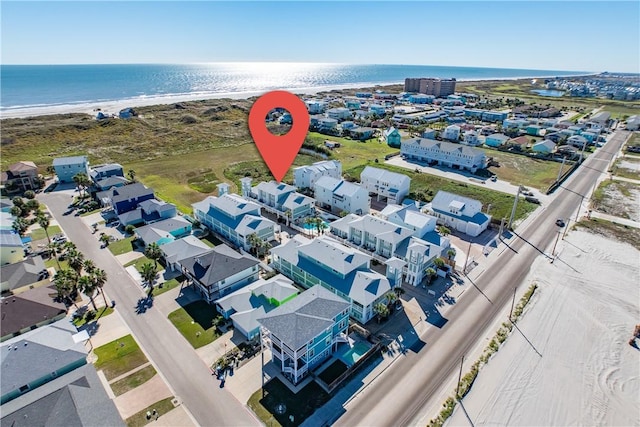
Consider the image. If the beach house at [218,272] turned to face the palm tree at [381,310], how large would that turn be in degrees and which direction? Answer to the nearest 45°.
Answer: approximately 90° to its left

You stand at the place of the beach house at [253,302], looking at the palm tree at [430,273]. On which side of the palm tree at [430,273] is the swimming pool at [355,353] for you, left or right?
right

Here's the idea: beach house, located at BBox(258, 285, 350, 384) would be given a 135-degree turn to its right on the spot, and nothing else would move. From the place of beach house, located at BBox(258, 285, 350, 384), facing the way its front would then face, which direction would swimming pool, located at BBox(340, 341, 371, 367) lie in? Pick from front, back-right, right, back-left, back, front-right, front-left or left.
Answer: right

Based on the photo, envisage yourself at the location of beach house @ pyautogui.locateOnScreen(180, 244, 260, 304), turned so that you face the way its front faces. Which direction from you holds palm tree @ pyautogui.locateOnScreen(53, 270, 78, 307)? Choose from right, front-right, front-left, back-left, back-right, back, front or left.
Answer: front-right

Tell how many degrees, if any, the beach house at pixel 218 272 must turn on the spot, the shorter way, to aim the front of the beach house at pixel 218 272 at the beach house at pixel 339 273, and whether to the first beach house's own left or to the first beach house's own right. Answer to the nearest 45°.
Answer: approximately 135° to the first beach house's own left

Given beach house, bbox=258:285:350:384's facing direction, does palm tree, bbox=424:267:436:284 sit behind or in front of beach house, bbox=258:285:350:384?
behind

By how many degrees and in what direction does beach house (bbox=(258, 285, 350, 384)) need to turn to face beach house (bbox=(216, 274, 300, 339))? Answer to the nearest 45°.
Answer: approximately 90° to its right

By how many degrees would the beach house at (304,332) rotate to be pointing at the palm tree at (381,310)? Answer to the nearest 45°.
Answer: approximately 180°

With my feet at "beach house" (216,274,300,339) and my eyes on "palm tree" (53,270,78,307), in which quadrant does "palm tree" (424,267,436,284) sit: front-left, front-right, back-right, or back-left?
back-right

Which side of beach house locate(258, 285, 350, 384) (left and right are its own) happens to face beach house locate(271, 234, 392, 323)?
back

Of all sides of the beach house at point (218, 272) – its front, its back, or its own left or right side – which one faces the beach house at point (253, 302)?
left
